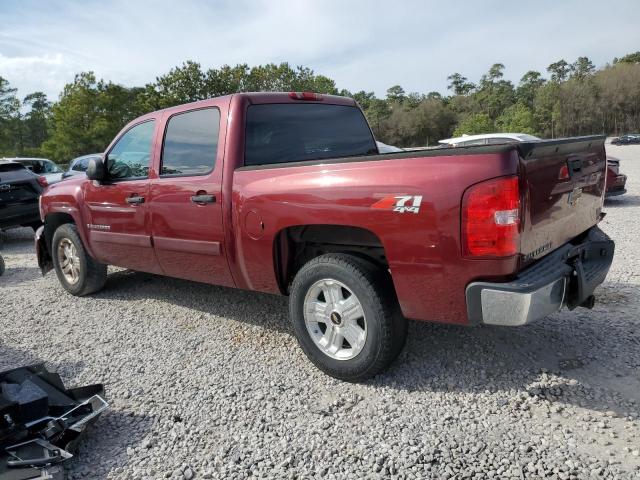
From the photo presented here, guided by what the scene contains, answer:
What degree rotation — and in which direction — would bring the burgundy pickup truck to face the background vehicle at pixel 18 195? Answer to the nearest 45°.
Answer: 0° — it already faces it

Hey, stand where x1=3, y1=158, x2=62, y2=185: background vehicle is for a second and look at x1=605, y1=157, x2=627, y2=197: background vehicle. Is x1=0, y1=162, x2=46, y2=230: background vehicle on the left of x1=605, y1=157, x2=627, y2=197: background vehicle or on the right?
right

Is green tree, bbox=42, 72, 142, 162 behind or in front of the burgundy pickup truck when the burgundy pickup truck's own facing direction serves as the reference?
in front

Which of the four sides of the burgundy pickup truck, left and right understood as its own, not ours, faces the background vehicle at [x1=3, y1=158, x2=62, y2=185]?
front

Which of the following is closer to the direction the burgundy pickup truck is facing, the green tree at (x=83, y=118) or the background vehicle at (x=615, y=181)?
the green tree

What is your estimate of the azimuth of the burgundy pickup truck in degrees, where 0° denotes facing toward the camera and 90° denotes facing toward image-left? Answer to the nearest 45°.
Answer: approximately 135°

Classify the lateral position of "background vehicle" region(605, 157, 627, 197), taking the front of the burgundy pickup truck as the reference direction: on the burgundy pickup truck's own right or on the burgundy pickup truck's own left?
on the burgundy pickup truck's own right
